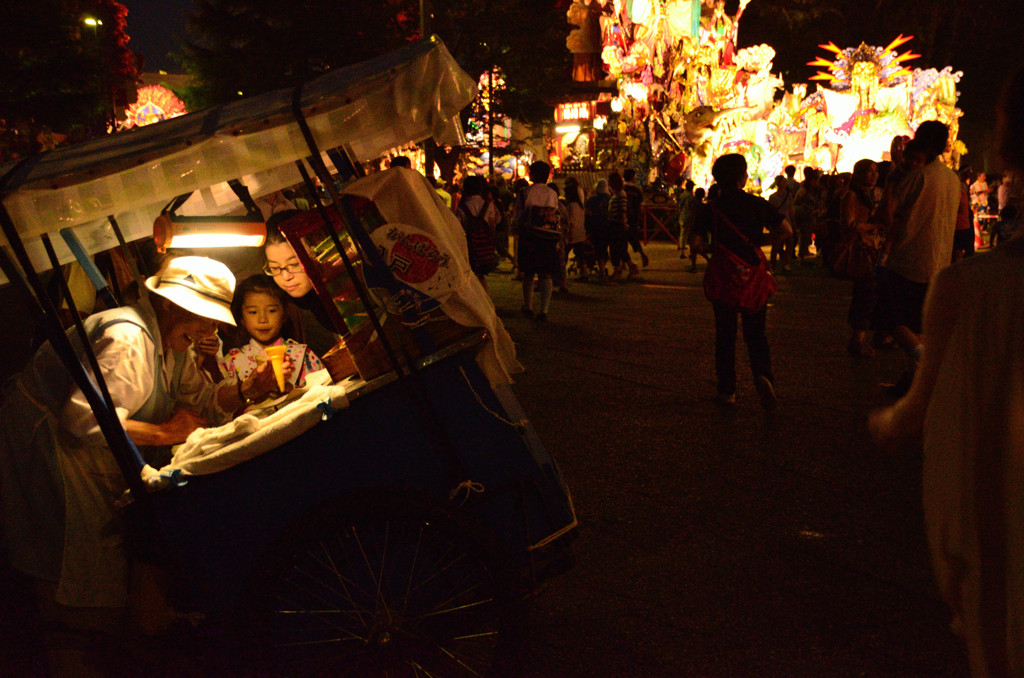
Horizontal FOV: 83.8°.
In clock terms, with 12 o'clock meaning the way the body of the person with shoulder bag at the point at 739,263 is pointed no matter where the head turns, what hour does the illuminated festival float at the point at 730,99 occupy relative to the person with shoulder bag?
The illuminated festival float is roughly at 12 o'clock from the person with shoulder bag.

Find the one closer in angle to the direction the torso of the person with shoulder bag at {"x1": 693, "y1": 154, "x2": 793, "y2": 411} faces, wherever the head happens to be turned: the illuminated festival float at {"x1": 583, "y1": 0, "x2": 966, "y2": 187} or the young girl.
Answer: the illuminated festival float

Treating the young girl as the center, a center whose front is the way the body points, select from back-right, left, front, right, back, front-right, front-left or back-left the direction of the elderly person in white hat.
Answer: front-right

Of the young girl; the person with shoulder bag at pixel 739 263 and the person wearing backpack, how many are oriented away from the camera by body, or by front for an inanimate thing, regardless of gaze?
2

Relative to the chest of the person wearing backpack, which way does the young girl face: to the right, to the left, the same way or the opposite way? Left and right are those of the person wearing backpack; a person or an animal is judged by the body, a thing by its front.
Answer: the opposite way

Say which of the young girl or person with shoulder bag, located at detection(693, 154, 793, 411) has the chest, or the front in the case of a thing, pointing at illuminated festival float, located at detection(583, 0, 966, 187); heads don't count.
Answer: the person with shoulder bag

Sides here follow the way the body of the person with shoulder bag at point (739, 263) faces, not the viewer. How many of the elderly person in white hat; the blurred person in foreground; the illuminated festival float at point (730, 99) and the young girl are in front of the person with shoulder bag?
1

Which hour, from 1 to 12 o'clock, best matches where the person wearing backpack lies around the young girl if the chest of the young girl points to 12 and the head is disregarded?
The person wearing backpack is roughly at 7 o'clock from the young girl.

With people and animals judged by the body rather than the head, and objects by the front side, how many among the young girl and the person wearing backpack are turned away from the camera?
1

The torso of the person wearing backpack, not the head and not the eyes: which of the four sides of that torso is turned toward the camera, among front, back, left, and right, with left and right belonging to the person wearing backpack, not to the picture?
back

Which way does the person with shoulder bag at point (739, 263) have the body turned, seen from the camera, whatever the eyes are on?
away from the camera

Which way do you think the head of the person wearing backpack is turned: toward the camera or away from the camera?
away from the camera
